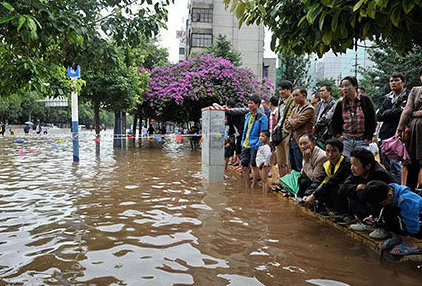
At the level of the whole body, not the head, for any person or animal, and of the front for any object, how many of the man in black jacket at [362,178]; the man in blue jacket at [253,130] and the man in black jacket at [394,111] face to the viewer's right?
0

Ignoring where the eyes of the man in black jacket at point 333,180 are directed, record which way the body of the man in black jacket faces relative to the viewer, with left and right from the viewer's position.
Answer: facing the viewer and to the left of the viewer

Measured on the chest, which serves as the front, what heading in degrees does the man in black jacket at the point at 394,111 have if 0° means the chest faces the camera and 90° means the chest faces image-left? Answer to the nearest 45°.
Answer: approximately 45°

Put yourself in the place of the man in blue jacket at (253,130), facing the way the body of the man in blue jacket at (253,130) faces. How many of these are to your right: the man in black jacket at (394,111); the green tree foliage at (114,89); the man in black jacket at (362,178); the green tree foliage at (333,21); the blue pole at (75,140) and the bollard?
3

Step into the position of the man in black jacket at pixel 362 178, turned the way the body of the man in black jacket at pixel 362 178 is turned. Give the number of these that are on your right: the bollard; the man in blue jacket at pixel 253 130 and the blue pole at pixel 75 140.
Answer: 3

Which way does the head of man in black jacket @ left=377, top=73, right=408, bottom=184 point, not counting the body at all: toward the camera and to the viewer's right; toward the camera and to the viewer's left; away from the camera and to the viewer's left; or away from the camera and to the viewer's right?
toward the camera and to the viewer's left

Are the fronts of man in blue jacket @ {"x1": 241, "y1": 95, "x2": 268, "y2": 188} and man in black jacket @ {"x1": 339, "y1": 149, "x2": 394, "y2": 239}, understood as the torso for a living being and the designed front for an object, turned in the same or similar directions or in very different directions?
same or similar directions

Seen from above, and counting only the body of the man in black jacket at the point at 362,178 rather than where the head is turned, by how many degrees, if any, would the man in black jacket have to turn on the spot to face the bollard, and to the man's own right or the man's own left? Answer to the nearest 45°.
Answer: approximately 90° to the man's own right

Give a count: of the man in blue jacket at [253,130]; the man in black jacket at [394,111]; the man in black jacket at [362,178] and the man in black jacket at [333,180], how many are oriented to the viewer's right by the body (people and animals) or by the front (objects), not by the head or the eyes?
0

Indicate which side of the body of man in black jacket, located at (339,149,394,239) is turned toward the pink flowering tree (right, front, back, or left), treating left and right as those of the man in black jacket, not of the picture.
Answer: right

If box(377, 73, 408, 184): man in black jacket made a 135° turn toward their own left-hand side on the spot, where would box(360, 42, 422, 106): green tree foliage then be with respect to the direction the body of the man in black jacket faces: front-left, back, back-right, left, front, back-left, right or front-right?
left

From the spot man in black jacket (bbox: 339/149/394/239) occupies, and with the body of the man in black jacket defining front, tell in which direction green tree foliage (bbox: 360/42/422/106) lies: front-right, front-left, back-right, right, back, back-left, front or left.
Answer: back-right

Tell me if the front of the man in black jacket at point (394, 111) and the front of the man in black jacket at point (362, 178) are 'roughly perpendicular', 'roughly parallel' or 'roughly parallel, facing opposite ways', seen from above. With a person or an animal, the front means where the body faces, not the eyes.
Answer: roughly parallel

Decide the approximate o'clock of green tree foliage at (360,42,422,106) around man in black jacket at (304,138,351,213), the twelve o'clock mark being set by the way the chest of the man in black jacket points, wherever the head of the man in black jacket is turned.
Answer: The green tree foliage is roughly at 5 o'clock from the man in black jacket.

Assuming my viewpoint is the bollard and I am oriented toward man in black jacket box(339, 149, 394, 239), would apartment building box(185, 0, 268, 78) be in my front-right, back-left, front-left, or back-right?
back-left

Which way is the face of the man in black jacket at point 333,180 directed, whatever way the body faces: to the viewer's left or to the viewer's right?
to the viewer's left
